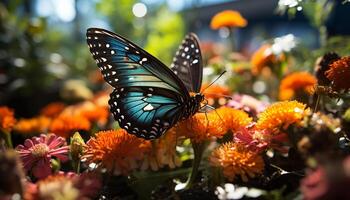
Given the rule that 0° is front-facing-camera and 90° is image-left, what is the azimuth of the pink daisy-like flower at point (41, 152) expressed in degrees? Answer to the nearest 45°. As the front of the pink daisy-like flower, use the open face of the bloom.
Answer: approximately 0°

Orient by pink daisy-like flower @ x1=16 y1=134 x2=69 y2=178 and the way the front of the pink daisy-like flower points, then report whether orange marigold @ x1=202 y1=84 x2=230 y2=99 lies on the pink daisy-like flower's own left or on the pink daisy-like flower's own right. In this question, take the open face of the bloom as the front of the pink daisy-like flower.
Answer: on the pink daisy-like flower's own left

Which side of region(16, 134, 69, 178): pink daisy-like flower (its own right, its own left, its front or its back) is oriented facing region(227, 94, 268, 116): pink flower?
left

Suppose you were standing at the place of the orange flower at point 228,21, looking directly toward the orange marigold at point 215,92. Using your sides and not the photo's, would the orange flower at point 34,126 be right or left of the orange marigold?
right

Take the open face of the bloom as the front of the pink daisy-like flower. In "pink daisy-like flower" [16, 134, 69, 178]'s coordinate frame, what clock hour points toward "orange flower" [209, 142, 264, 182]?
The orange flower is roughly at 10 o'clock from the pink daisy-like flower.

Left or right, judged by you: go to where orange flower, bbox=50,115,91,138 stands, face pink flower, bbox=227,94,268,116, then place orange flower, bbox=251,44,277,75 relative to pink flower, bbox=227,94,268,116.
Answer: left

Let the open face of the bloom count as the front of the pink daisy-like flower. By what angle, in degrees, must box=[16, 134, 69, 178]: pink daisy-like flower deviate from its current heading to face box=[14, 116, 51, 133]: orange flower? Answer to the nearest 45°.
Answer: approximately 180°

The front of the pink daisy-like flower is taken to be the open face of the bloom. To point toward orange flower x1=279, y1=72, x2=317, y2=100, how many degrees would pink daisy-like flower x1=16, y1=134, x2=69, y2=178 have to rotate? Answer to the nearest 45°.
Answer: approximately 90° to its left
